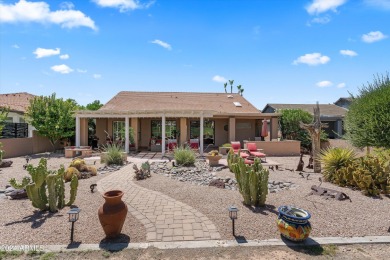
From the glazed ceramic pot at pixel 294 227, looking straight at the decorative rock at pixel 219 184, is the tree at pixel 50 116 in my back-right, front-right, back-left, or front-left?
front-left

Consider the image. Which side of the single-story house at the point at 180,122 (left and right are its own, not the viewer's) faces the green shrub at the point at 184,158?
front

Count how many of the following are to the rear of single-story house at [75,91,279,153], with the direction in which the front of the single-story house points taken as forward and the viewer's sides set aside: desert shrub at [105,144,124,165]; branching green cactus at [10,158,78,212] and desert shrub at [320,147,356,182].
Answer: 0

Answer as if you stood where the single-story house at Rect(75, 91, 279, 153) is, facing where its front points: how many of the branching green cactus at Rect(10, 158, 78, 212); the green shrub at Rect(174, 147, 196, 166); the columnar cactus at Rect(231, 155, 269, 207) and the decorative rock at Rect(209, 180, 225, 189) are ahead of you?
4

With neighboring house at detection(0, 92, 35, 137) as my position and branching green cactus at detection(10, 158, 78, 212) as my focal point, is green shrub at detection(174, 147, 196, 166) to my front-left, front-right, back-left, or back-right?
front-left

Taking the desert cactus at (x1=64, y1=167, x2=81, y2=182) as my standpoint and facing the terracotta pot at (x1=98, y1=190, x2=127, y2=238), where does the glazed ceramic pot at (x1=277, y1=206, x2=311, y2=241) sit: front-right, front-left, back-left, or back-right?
front-left

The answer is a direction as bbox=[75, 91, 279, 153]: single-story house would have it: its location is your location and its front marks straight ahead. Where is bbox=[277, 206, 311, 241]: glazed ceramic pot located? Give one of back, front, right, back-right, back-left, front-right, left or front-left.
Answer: front

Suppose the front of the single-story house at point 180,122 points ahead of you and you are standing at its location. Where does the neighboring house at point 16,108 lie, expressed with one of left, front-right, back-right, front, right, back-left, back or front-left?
right

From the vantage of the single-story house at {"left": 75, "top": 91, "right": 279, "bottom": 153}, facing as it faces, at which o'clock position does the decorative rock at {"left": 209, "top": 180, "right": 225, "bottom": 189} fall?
The decorative rock is roughly at 12 o'clock from the single-story house.

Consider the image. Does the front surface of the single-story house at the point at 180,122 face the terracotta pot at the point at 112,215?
yes

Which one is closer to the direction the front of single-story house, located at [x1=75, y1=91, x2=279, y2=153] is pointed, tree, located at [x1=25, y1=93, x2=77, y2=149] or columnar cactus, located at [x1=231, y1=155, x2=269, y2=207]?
the columnar cactus
